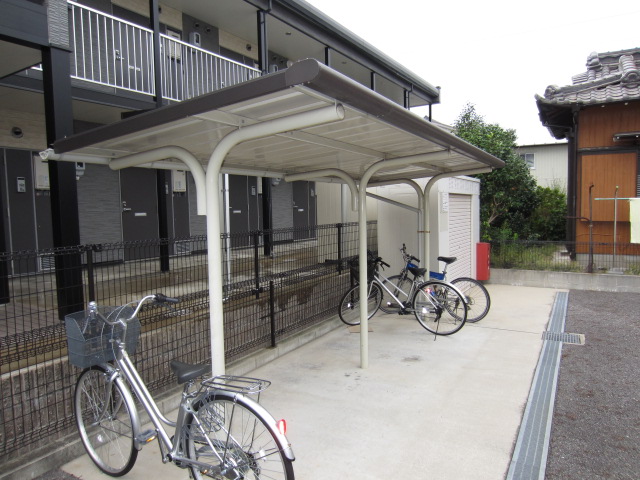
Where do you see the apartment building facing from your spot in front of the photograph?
facing the viewer and to the right of the viewer

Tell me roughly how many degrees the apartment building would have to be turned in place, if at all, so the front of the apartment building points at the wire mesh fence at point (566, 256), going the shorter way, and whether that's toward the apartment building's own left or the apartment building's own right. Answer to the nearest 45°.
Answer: approximately 45° to the apartment building's own left

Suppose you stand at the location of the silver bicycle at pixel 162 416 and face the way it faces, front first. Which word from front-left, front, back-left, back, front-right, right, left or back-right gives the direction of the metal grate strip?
back-right

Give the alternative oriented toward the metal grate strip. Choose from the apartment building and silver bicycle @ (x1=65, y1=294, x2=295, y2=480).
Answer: the apartment building

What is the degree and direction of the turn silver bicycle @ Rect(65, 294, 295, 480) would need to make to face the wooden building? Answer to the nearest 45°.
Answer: approximately 90° to its right

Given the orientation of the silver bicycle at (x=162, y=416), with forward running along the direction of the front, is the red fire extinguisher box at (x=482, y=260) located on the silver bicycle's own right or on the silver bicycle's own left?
on the silver bicycle's own right

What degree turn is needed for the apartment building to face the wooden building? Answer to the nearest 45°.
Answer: approximately 45° to its left

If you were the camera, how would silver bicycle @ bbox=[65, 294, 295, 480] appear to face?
facing away from the viewer and to the left of the viewer

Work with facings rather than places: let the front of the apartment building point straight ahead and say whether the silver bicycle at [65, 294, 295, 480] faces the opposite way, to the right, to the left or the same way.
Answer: the opposite way

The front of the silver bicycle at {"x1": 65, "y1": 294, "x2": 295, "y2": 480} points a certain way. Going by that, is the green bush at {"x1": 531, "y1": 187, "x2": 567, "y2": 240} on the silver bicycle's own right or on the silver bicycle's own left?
on the silver bicycle's own right
